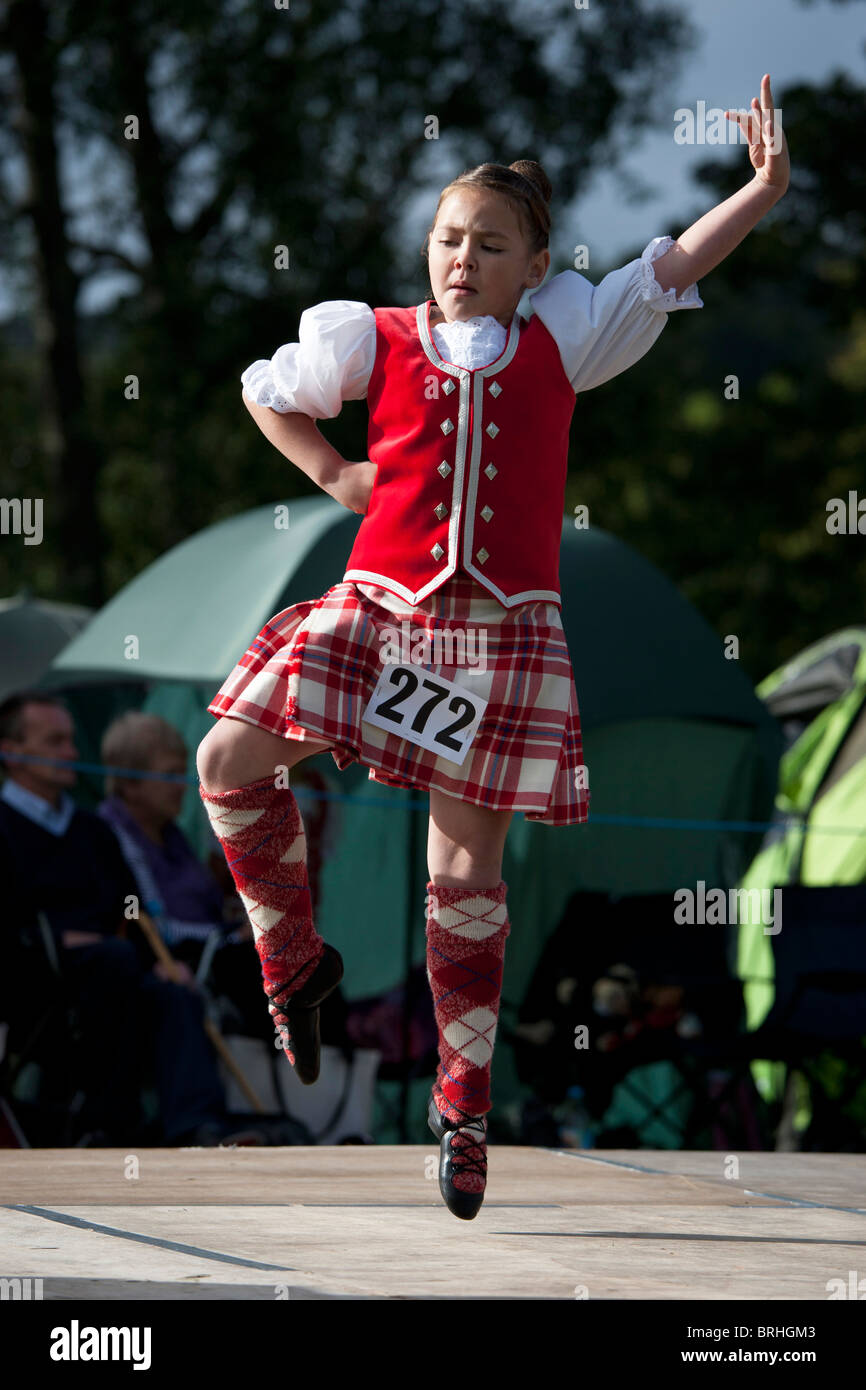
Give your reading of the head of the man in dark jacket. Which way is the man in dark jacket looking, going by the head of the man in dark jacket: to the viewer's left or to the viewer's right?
to the viewer's right

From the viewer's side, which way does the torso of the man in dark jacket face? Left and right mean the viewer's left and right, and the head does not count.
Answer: facing the viewer and to the right of the viewer

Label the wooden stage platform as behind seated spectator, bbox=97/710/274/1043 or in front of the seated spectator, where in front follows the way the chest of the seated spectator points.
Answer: in front

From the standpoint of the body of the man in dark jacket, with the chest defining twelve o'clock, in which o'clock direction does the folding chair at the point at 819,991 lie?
The folding chair is roughly at 11 o'clock from the man in dark jacket.

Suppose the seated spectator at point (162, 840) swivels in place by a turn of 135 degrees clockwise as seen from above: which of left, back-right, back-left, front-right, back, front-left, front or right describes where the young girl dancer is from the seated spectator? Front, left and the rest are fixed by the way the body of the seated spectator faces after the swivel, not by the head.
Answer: left

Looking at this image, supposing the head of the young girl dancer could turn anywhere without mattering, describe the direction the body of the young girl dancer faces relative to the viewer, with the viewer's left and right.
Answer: facing the viewer

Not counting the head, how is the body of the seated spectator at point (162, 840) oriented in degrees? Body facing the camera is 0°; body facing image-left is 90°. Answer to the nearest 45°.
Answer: approximately 315°

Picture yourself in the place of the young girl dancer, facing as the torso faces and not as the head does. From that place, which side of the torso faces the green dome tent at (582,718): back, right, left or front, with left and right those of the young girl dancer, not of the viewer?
back
